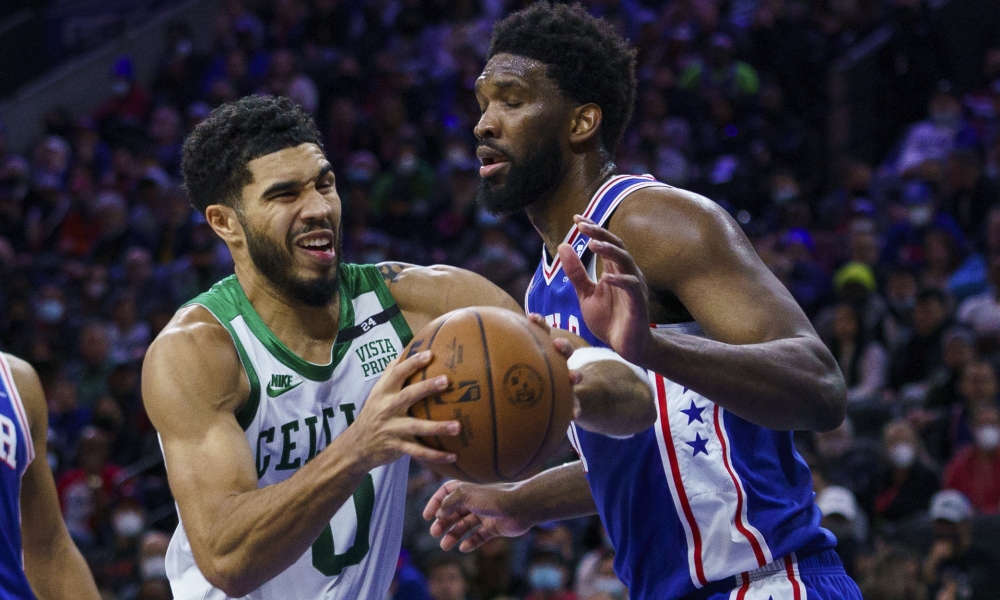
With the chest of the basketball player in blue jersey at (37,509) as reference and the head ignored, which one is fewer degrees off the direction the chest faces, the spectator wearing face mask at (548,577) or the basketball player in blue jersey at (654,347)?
the basketball player in blue jersey

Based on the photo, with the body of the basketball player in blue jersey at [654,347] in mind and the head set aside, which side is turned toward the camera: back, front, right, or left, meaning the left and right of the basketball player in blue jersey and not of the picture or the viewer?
left

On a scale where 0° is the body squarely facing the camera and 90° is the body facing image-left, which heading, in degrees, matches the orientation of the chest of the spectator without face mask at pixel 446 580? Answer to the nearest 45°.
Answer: approximately 0°

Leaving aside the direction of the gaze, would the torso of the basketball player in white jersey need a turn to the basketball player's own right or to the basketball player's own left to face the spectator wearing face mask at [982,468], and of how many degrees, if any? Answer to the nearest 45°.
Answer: approximately 90° to the basketball player's own left

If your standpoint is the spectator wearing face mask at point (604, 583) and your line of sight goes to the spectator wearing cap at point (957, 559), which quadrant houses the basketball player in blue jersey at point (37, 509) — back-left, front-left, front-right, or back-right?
back-right

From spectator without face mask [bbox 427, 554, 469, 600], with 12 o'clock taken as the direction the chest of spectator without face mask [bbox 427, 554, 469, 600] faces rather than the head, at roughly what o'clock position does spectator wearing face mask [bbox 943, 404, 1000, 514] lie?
spectator wearing face mask [bbox 943, 404, 1000, 514] is roughly at 9 o'clock from spectator without face mask [bbox 427, 554, 469, 600].

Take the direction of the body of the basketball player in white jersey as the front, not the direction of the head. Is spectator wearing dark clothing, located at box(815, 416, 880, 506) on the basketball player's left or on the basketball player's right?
on the basketball player's left

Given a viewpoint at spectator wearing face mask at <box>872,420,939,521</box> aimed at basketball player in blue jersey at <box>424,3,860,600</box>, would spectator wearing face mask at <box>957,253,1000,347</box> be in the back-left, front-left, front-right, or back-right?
back-left

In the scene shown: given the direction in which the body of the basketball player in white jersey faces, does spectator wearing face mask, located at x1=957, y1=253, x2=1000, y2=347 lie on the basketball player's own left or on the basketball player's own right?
on the basketball player's own left

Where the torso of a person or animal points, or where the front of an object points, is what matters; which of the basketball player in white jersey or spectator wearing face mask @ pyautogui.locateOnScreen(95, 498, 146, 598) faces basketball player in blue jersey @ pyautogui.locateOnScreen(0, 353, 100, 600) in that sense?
the spectator wearing face mask
